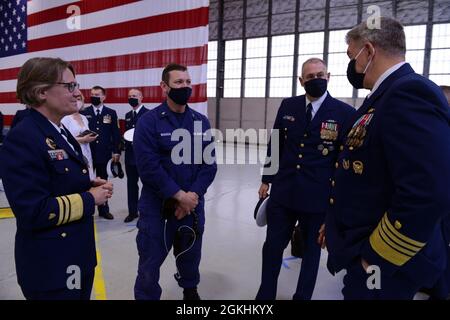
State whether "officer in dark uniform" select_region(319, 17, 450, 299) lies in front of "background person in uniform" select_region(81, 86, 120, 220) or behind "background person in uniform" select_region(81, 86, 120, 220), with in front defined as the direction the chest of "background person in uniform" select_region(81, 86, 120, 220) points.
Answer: in front

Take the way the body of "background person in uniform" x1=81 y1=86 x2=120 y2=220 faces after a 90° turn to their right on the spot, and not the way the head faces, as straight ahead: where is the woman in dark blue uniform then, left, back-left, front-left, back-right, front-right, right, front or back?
left

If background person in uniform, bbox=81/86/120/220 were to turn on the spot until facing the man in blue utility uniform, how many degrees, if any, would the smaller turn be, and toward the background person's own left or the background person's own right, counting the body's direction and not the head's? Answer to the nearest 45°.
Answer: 0° — they already face them

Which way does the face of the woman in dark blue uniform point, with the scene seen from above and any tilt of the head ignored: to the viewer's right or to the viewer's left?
to the viewer's right

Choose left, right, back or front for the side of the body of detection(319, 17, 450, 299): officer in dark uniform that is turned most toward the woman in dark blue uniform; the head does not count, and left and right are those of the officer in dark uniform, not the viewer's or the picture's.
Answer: front

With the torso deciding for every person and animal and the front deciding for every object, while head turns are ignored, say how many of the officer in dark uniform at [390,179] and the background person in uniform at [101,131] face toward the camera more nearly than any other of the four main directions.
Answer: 1

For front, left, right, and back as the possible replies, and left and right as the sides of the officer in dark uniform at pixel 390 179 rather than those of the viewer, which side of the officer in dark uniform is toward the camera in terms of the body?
left

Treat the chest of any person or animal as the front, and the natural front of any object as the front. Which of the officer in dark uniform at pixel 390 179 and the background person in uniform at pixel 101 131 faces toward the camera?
the background person in uniform at pixel 101 131

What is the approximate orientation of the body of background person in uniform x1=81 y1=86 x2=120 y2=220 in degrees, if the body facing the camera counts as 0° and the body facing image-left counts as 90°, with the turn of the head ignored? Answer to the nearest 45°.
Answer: approximately 0°

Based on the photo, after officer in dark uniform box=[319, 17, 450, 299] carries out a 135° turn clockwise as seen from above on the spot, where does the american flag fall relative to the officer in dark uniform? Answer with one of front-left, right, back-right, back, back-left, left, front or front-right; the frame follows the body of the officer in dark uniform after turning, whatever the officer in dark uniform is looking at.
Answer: left

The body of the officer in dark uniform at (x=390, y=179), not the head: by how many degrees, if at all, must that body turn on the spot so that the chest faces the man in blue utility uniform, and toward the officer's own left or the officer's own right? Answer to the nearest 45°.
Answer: approximately 45° to the officer's own right
